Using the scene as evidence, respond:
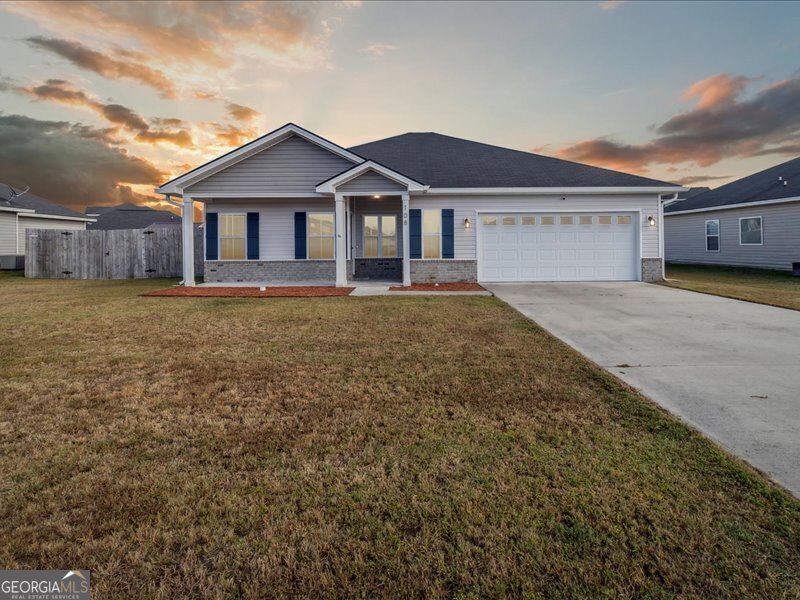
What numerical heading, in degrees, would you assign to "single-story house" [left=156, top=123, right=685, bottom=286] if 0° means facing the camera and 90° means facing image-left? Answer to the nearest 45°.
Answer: approximately 0°

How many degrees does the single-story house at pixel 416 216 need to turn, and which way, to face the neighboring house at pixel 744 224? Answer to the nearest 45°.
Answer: approximately 135° to its left

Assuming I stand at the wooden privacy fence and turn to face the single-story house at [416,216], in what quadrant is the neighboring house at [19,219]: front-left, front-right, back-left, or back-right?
back-left
